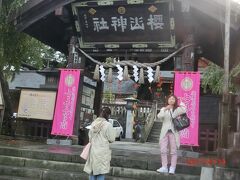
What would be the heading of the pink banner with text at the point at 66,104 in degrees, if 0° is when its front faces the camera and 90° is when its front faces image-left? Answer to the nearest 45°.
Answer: approximately 0°

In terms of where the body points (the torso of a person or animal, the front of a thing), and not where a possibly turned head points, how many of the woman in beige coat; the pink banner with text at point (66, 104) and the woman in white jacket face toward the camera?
2

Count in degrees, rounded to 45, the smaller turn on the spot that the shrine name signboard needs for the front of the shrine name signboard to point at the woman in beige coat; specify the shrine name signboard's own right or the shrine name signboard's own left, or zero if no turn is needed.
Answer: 0° — it already faces them

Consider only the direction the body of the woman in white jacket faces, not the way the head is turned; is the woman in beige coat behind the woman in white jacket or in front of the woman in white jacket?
in front

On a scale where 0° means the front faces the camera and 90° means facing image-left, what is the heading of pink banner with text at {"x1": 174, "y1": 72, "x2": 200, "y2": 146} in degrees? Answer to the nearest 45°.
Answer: approximately 0°

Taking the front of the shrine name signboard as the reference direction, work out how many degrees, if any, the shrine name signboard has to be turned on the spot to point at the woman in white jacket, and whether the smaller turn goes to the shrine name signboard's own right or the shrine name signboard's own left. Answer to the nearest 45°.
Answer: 0° — it already faces them

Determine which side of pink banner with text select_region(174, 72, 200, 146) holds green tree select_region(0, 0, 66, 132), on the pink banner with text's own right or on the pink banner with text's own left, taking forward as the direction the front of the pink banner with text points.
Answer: on the pink banner with text's own right

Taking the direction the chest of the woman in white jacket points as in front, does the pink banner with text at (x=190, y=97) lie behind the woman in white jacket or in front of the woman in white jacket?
behind
